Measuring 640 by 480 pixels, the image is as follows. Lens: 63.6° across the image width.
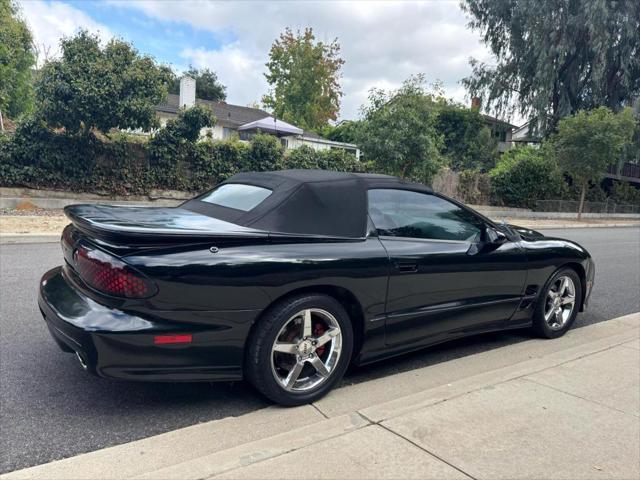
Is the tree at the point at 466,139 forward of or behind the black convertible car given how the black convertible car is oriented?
forward

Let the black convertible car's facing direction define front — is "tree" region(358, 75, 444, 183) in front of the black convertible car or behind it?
in front

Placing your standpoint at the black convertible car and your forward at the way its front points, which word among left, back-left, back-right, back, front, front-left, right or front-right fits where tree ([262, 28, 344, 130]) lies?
front-left

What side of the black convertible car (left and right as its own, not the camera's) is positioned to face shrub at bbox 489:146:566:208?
front

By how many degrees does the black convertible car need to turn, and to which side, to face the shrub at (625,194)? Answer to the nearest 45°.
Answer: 0° — it already faces it

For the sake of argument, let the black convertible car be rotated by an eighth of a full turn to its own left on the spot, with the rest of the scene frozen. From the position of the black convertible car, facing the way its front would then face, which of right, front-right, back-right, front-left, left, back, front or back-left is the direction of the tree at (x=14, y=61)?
front-left

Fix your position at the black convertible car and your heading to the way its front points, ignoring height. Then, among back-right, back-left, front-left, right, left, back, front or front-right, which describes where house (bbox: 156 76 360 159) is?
front-left

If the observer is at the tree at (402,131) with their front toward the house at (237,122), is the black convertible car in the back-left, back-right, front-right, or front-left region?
back-left

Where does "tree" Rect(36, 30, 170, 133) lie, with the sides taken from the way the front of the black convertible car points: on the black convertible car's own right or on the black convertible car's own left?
on the black convertible car's own left

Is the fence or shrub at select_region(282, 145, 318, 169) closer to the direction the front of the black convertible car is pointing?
the fence

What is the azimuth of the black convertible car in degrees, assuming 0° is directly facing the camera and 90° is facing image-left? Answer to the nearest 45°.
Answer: approximately 225°

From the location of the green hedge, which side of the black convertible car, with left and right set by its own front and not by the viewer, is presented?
left
